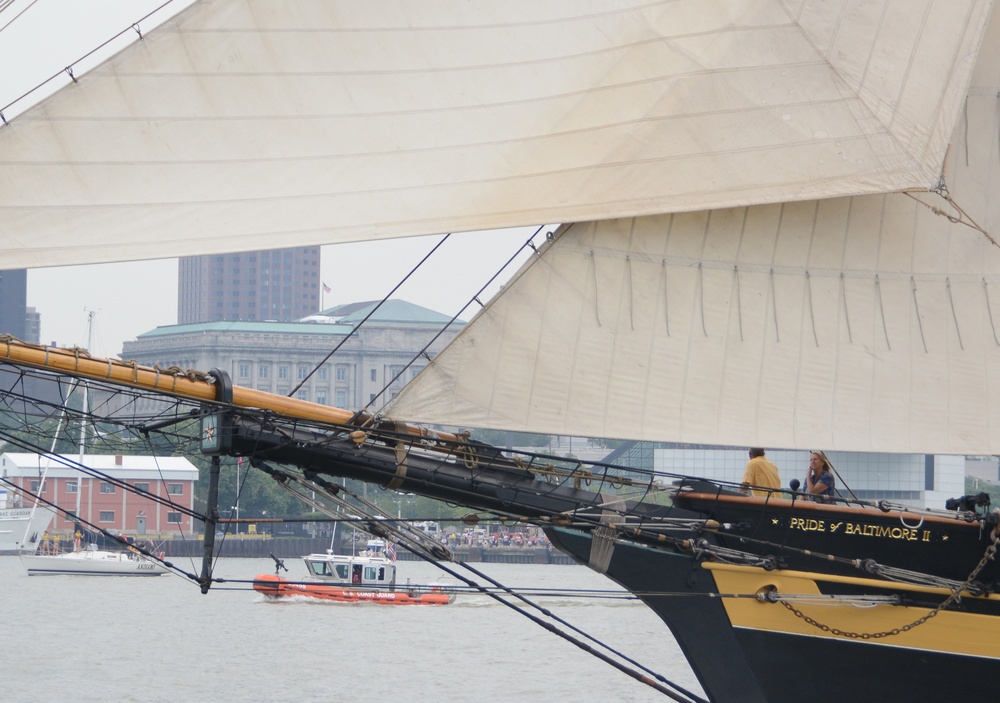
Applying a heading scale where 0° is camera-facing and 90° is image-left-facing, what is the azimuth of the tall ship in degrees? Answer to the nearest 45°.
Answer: approximately 90°
